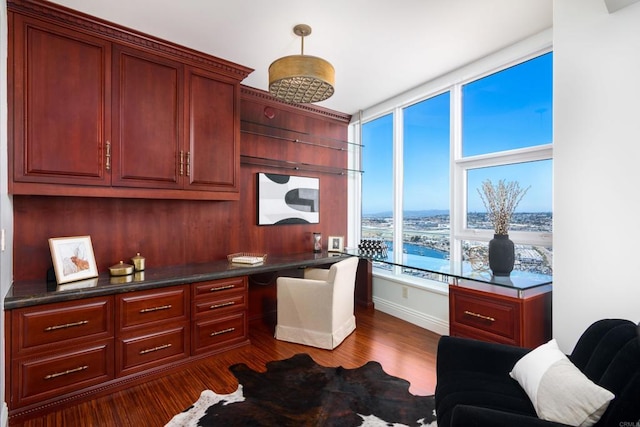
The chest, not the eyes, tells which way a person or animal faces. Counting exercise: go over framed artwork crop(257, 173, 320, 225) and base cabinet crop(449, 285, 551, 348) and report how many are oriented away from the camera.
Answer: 0

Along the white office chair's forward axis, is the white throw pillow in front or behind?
behind

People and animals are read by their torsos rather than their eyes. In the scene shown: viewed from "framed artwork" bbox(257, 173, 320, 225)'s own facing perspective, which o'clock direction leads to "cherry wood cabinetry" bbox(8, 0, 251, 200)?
The cherry wood cabinetry is roughly at 3 o'clock from the framed artwork.

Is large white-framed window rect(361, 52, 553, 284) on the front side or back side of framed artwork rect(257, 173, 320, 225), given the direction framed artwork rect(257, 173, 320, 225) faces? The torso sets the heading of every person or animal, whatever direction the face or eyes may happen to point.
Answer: on the front side

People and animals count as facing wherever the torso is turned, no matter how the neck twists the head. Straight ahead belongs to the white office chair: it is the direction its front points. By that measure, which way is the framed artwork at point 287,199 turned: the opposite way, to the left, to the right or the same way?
the opposite way

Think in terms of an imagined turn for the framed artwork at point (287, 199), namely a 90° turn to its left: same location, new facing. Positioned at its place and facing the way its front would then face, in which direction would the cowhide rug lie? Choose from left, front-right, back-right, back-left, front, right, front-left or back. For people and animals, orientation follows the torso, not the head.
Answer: back-right

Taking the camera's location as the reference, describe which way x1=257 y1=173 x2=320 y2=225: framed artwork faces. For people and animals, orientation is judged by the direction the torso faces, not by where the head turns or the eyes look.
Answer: facing the viewer and to the right of the viewer

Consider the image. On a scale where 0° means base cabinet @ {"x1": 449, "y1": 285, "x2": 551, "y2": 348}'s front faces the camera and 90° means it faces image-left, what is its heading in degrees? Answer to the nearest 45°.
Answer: approximately 45°

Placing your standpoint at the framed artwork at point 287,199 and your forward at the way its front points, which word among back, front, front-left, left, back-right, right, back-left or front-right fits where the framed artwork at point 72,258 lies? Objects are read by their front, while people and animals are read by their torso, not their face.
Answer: right

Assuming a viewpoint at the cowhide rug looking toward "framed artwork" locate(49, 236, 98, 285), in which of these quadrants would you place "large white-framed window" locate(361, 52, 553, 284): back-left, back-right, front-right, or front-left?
back-right

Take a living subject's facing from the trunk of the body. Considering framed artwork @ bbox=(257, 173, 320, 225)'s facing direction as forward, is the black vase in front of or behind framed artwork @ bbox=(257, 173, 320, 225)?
in front

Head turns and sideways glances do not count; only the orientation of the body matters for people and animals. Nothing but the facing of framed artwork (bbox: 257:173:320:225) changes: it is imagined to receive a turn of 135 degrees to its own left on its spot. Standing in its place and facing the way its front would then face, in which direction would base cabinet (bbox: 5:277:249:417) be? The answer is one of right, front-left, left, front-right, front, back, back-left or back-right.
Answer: back-left

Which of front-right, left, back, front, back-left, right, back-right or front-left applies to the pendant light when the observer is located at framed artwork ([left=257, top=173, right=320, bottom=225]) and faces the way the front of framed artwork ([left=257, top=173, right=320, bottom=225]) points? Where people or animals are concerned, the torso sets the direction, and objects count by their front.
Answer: front-right

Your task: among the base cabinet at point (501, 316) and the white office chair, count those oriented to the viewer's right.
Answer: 0

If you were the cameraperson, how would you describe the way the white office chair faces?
facing away from the viewer and to the left of the viewer
